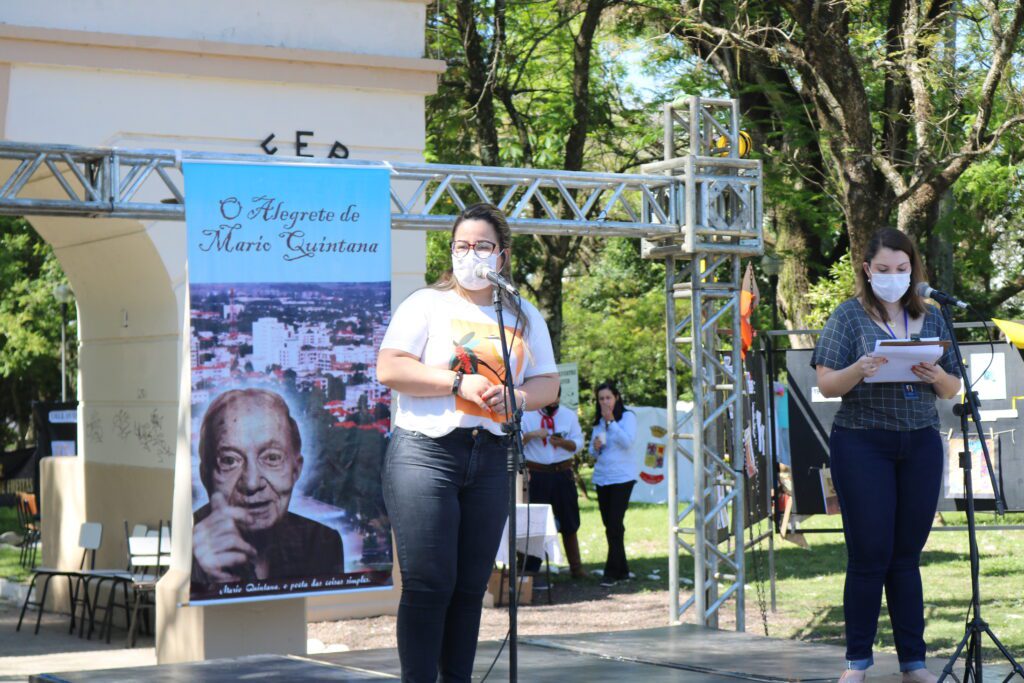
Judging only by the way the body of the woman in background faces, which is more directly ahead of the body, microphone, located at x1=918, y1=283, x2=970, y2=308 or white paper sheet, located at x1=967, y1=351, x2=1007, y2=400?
the microphone

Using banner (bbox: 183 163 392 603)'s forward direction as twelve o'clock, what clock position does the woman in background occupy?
The woman in background is roughly at 7 o'clock from the banner.

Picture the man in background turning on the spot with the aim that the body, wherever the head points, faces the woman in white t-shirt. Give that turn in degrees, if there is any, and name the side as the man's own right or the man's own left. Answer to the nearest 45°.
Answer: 0° — they already face them

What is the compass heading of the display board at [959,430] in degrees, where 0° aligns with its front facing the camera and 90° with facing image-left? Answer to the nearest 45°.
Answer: approximately 0°

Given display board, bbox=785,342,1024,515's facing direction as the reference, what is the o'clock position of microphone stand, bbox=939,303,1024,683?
The microphone stand is roughly at 12 o'clock from the display board.

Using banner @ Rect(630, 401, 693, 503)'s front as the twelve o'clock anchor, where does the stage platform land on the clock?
The stage platform is roughly at 12 o'clock from the banner.

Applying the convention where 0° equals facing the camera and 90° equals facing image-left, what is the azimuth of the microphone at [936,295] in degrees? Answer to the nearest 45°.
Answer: approximately 90°
